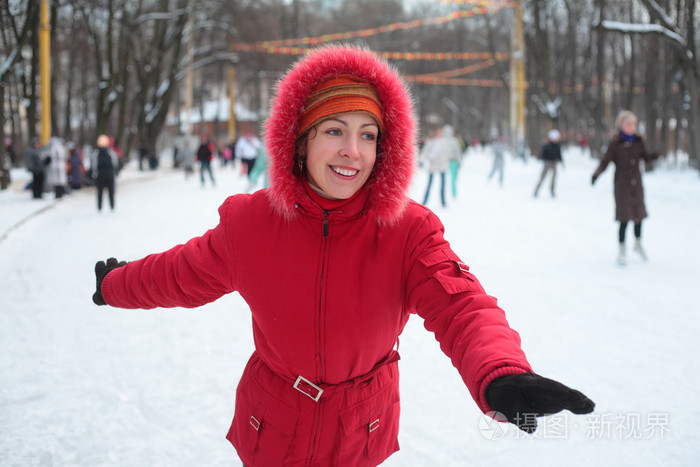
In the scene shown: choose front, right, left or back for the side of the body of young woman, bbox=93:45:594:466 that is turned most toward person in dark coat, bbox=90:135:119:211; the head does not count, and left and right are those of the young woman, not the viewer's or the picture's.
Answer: back

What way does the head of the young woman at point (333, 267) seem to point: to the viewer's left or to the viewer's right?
to the viewer's right

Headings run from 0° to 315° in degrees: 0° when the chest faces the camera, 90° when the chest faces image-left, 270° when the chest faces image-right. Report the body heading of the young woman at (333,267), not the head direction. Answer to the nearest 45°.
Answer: approximately 0°

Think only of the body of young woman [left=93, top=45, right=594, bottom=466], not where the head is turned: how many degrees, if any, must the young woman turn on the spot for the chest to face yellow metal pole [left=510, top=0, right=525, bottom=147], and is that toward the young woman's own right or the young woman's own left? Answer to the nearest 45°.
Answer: approximately 180°
